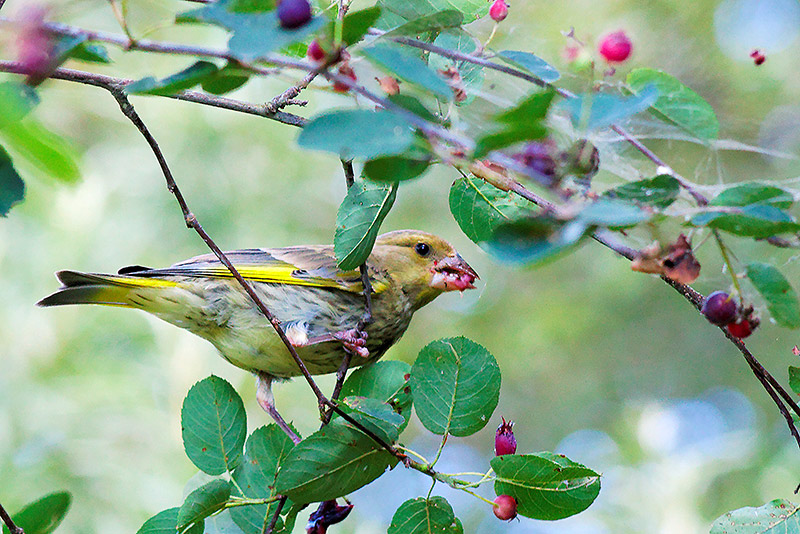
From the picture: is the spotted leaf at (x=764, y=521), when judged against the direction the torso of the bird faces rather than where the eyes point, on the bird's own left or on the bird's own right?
on the bird's own right

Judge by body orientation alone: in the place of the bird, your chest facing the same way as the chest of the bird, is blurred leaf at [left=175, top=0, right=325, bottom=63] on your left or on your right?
on your right

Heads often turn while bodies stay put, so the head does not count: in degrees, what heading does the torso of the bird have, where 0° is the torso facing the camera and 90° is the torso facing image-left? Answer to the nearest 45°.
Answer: approximately 270°

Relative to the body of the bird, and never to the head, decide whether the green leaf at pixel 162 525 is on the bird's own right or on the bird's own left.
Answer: on the bird's own right

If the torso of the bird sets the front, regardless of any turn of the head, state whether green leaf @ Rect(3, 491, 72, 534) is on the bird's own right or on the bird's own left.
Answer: on the bird's own right
